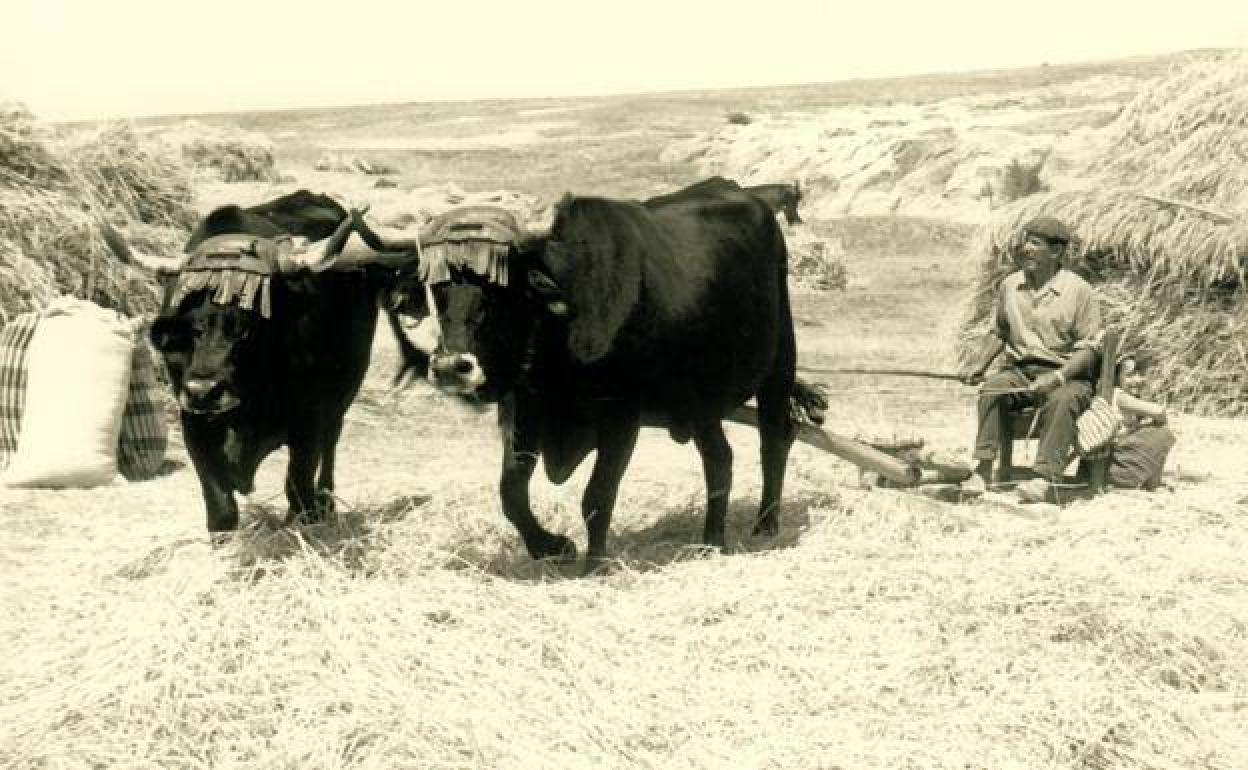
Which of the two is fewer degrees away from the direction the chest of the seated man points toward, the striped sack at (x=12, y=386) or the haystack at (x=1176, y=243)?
the striped sack

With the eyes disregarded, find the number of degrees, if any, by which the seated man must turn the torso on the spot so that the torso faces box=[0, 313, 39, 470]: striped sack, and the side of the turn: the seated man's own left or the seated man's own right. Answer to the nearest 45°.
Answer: approximately 45° to the seated man's own right

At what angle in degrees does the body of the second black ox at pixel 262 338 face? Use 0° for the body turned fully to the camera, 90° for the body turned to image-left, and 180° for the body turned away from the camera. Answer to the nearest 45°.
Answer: approximately 45°

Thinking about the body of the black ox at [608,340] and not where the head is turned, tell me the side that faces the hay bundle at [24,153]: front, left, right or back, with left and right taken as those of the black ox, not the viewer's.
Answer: right

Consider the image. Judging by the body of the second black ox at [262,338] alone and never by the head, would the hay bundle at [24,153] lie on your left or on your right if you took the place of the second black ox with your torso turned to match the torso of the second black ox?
on your right

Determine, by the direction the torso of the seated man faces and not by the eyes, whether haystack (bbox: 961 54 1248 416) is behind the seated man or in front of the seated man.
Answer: behind

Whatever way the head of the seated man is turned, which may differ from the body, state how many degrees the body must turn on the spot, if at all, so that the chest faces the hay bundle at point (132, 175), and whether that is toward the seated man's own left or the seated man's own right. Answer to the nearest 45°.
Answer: approximately 45° to the seated man's own right

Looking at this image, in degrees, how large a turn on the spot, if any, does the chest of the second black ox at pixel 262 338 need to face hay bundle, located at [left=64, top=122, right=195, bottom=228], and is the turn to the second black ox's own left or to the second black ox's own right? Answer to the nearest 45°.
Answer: approximately 135° to the second black ox's own right

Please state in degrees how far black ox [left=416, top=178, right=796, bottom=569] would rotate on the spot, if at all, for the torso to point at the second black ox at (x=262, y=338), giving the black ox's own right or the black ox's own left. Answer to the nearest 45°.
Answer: approximately 45° to the black ox's own right

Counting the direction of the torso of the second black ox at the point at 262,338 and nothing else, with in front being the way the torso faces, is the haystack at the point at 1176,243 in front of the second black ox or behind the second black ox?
behind
